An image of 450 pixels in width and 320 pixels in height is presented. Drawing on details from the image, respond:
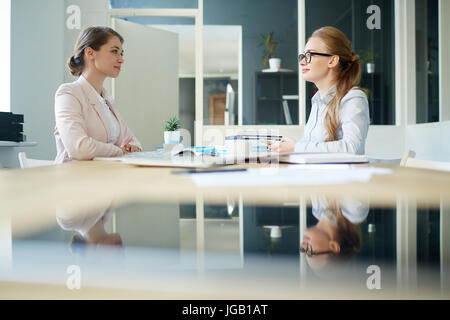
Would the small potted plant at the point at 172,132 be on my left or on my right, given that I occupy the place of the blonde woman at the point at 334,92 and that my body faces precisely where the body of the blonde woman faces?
on my right

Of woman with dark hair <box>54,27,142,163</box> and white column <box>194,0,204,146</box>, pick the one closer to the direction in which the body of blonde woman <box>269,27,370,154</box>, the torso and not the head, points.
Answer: the woman with dark hair

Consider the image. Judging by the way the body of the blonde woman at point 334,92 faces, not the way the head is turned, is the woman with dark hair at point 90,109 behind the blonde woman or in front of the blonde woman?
in front

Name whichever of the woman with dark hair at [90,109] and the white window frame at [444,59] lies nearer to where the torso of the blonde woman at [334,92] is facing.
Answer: the woman with dark hair

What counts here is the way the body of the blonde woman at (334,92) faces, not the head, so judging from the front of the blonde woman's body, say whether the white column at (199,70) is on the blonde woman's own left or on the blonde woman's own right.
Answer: on the blonde woman's own right

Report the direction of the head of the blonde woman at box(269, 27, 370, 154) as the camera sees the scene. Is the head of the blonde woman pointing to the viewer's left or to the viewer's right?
to the viewer's left

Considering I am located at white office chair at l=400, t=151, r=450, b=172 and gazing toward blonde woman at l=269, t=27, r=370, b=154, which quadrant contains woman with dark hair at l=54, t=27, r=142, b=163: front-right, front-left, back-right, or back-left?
front-left

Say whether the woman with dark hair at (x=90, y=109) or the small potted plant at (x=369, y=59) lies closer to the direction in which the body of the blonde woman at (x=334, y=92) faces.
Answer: the woman with dark hair

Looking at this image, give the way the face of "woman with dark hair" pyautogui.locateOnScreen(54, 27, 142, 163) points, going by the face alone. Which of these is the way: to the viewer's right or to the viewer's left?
to the viewer's right

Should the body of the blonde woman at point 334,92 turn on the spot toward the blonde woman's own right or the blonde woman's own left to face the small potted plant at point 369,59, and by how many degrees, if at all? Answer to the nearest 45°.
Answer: approximately 90° to the blonde woman's own right

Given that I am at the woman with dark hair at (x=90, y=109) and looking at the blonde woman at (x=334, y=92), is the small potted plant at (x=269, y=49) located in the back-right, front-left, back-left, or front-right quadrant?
front-left

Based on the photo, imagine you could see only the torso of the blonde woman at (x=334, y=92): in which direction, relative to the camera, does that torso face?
to the viewer's left

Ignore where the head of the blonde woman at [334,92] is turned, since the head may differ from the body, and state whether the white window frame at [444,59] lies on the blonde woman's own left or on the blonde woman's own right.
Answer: on the blonde woman's own right
